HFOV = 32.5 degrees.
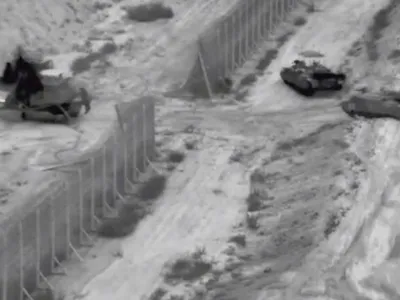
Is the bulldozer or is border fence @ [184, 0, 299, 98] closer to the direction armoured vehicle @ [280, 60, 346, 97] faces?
the bulldozer

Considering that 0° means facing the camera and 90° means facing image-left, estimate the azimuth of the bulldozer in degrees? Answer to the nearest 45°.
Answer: approximately 270°

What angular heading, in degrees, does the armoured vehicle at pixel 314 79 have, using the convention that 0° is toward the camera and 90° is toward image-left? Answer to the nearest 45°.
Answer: approximately 45°

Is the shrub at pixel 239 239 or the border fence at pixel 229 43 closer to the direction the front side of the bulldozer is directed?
the border fence

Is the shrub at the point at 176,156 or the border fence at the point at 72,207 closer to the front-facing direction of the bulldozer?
the shrub

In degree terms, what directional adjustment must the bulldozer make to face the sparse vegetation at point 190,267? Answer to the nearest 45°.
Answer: approximately 90° to its right

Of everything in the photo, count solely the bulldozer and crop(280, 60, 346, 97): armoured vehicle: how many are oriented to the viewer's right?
1

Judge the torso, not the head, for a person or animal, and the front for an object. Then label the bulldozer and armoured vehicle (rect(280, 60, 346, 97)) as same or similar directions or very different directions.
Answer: very different directions

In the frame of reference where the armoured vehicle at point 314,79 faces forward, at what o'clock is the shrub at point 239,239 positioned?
The shrub is roughly at 11 o'clock from the armoured vehicle.

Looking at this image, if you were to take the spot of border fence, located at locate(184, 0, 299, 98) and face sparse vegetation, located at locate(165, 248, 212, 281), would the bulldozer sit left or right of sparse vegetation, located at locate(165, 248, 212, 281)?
right

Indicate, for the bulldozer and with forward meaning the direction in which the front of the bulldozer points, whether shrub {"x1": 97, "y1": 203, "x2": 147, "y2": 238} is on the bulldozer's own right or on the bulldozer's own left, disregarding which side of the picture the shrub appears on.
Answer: on the bulldozer's own right

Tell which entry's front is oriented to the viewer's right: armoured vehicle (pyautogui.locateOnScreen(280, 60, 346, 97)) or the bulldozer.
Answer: the bulldozer

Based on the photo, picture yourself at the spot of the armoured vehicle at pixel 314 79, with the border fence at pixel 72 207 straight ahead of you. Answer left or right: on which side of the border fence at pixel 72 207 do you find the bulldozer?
right
